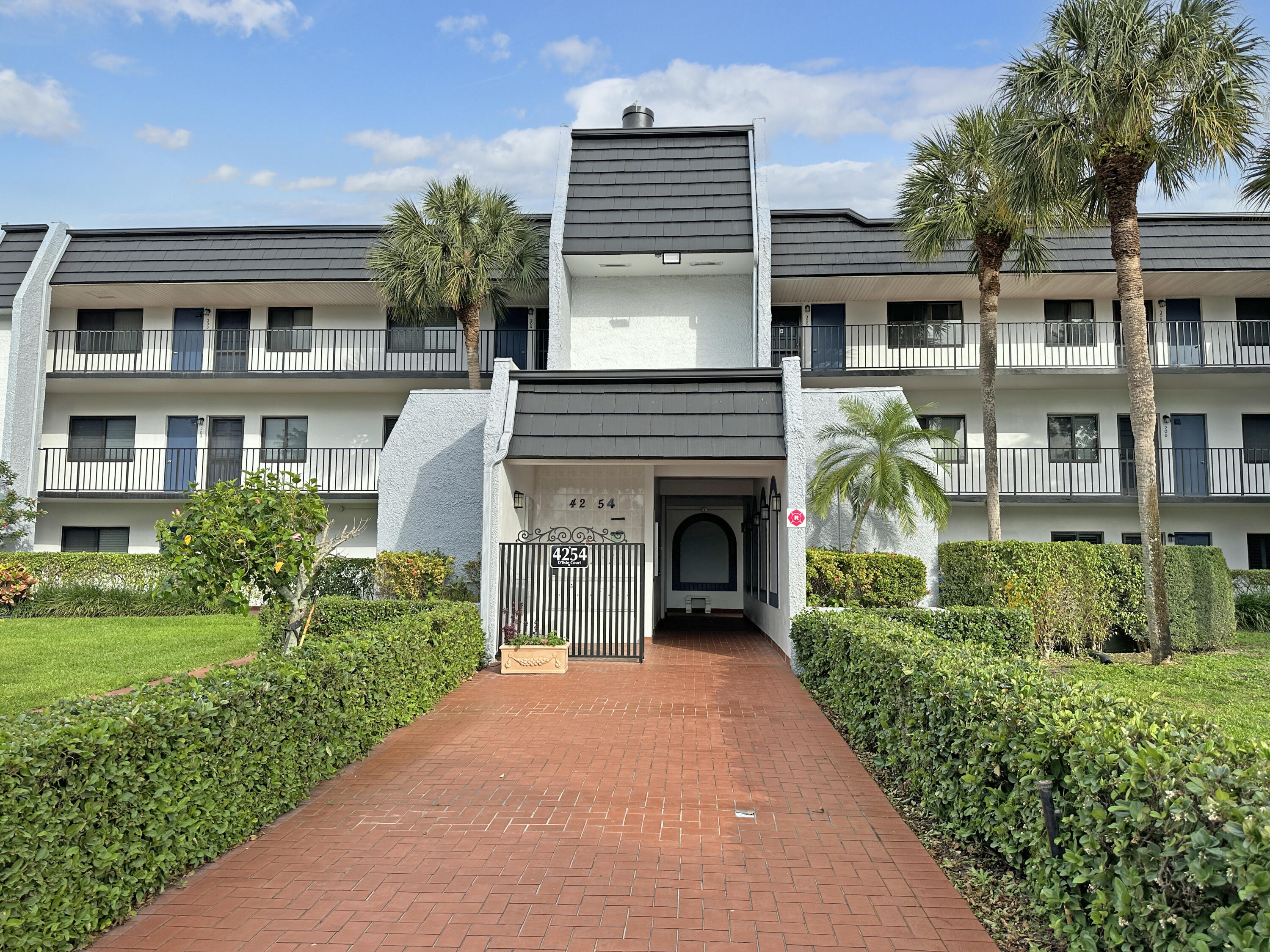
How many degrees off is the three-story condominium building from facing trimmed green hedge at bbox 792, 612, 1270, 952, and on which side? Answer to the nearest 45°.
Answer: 0° — it already faces it

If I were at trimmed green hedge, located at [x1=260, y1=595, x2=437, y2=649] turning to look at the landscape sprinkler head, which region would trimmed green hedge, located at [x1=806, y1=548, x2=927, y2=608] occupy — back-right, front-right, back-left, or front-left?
front-left

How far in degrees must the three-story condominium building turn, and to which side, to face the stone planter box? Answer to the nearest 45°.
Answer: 0° — it already faces it

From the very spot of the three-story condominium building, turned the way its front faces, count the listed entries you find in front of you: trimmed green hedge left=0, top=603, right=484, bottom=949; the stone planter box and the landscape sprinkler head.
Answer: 3

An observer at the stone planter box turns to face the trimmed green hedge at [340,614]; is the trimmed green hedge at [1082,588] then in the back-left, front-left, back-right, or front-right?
back-right

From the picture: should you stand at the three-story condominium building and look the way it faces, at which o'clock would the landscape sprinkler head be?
The landscape sprinkler head is roughly at 12 o'clock from the three-story condominium building.

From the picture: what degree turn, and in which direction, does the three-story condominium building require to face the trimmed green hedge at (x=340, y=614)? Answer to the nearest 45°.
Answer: approximately 45° to its right

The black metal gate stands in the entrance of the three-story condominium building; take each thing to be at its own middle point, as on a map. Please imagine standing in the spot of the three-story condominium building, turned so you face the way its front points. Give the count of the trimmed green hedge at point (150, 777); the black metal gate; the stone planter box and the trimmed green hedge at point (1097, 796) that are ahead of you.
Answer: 4

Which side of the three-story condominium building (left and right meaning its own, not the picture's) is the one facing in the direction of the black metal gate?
front

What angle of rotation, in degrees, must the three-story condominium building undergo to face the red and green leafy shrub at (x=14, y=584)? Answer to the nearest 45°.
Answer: approximately 90° to its right

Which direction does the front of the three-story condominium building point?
toward the camera

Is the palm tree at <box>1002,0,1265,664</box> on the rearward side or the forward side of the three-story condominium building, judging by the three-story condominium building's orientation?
on the forward side

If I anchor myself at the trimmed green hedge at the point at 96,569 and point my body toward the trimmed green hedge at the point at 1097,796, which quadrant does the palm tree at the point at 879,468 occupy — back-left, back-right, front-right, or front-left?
front-left

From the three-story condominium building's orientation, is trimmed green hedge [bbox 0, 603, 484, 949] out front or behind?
out front
